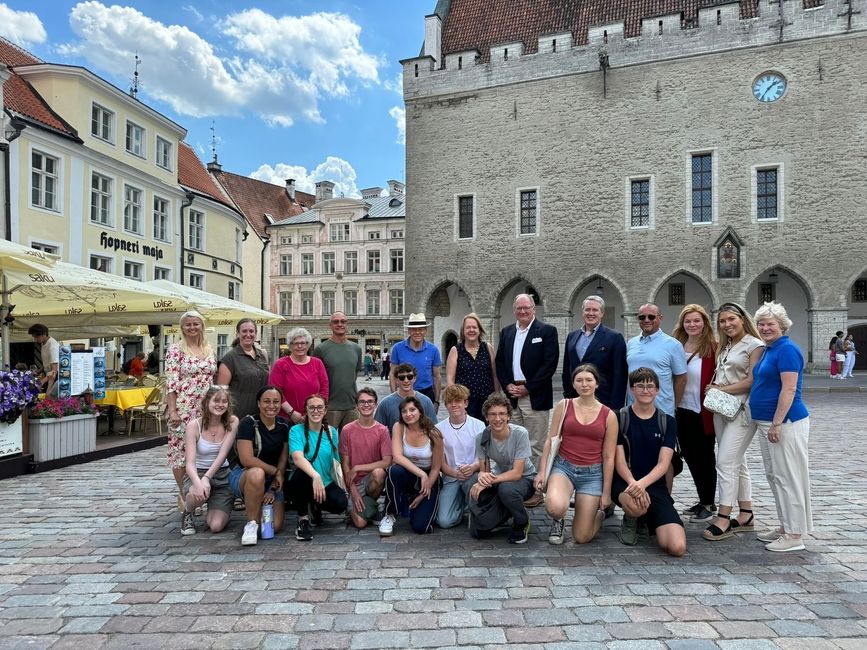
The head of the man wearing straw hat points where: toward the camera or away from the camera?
toward the camera

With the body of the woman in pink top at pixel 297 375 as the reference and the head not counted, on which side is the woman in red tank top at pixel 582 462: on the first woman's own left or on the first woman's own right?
on the first woman's own left

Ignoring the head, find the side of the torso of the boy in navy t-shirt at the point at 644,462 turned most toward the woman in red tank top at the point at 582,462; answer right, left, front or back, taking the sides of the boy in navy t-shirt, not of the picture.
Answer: right

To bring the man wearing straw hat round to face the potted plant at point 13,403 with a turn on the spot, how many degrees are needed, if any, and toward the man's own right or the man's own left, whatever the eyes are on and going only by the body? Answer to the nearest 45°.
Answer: approximately 90° to the man's own right

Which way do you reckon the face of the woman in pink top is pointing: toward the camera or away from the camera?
toward the camera

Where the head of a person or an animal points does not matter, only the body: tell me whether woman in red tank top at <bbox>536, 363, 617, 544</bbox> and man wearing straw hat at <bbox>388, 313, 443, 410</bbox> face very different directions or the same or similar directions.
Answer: same or similar directions

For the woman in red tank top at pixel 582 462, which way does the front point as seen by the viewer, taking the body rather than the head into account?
toward the camera

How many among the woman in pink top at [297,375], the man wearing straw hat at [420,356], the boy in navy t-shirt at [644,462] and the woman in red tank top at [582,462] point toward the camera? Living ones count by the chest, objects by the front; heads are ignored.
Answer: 4

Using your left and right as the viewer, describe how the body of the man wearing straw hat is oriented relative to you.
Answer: facing the viewer

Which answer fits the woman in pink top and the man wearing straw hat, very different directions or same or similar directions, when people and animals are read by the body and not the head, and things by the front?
same or similar directions

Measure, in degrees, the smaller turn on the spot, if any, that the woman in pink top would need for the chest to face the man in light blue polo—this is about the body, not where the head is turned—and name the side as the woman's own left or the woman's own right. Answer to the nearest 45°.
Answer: approximately 45° to the woman's own left

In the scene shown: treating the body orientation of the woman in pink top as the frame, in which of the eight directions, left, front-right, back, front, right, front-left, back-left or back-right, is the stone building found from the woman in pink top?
back-left

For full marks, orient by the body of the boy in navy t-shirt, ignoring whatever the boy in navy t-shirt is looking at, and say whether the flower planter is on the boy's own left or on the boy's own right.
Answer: on the boy's own right

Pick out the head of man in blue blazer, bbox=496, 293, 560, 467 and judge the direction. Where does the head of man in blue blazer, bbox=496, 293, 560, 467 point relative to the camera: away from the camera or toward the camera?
toward the camera

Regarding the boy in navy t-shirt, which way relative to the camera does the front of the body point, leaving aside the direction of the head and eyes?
toward the camera

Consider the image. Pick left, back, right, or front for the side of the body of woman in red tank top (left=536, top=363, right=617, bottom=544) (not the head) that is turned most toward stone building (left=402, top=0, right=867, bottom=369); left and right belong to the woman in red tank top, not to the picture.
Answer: back
